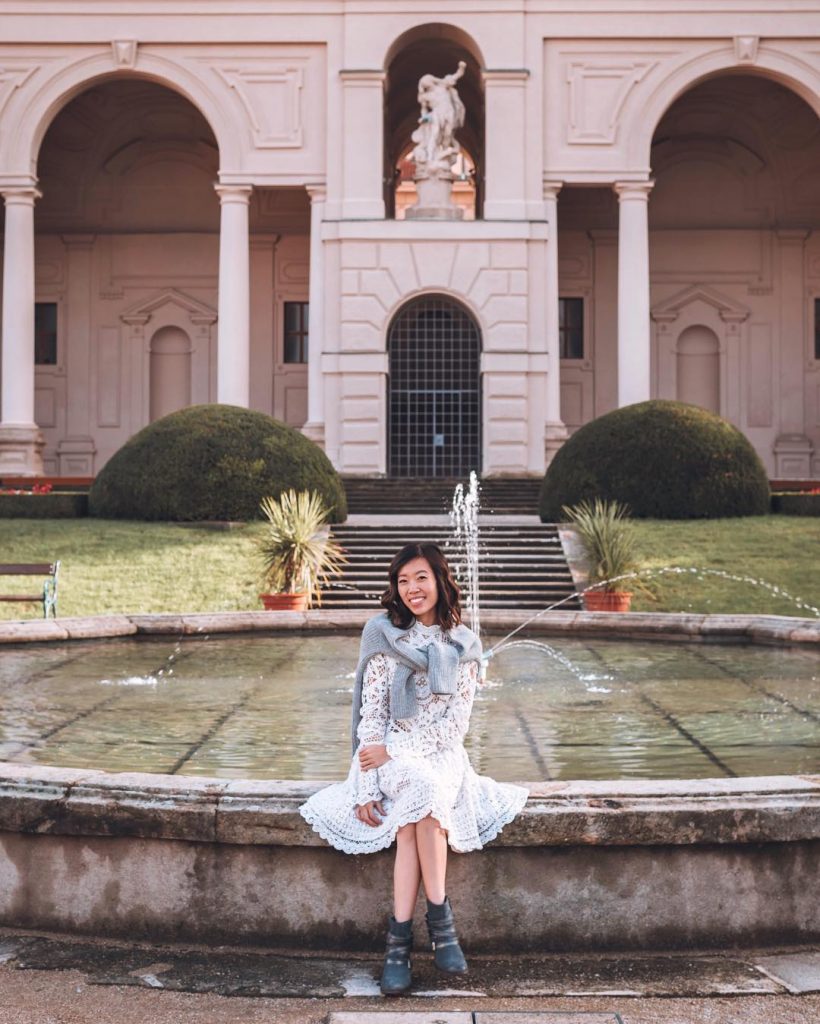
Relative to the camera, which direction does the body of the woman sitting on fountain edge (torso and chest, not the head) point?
toward the camera

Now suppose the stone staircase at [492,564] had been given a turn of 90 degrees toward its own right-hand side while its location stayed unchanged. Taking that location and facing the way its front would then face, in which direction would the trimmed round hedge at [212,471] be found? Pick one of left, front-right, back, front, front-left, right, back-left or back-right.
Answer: front-right

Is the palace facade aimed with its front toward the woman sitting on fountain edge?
yes

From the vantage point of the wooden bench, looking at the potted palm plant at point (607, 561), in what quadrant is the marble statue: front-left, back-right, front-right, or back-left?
front-left

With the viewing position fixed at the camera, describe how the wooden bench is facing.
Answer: facing the viewer

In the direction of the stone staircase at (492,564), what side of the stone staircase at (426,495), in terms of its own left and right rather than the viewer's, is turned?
front

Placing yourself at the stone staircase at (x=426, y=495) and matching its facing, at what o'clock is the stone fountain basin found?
The stone fountain basin is roughly at 12 o'clock from the stone staircase.

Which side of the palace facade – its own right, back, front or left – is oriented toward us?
front

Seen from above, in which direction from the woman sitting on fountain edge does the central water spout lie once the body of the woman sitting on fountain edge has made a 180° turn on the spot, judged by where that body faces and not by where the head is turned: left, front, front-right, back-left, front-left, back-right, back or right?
front
